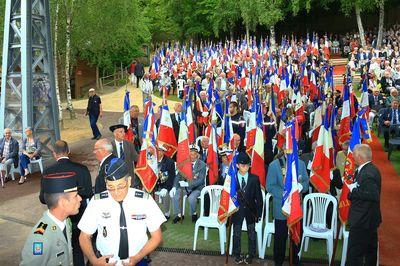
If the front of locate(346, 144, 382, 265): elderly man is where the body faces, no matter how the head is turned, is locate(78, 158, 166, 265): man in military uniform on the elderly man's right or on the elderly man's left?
on the elderly man's left

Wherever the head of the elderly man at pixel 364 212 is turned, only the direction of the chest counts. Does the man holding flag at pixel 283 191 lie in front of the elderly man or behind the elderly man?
in front

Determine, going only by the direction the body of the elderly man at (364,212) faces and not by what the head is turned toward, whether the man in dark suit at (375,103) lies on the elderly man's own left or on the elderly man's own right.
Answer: on the elderly man's own right

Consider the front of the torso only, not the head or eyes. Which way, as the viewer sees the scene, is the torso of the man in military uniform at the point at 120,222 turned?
toward the camera

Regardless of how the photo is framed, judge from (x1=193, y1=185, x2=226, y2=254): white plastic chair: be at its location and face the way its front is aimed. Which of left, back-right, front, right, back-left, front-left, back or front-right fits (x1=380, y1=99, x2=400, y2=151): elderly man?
back

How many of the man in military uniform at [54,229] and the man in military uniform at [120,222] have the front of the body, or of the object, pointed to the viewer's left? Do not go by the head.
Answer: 0

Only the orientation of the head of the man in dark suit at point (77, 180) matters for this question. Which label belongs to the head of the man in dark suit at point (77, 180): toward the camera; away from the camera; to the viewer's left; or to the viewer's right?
away from the camera

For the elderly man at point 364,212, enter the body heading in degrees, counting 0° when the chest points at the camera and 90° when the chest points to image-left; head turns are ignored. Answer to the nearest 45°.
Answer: approximately 90°

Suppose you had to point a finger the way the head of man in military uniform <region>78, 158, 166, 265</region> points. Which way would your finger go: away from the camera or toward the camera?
toward the camera

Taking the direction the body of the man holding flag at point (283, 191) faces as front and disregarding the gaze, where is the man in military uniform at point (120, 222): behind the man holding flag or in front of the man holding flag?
in front

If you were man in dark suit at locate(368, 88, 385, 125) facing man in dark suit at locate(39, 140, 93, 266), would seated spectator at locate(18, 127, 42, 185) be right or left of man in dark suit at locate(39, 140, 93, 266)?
right

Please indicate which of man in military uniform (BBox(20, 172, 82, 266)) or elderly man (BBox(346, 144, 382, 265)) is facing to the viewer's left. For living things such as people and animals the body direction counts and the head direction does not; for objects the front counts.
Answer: the elderly man

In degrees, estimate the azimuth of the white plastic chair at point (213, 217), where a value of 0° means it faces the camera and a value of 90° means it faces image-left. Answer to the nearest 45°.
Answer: approximately 45°

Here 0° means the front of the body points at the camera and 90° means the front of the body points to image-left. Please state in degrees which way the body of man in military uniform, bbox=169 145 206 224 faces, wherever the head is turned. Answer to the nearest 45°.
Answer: approximately 45°
